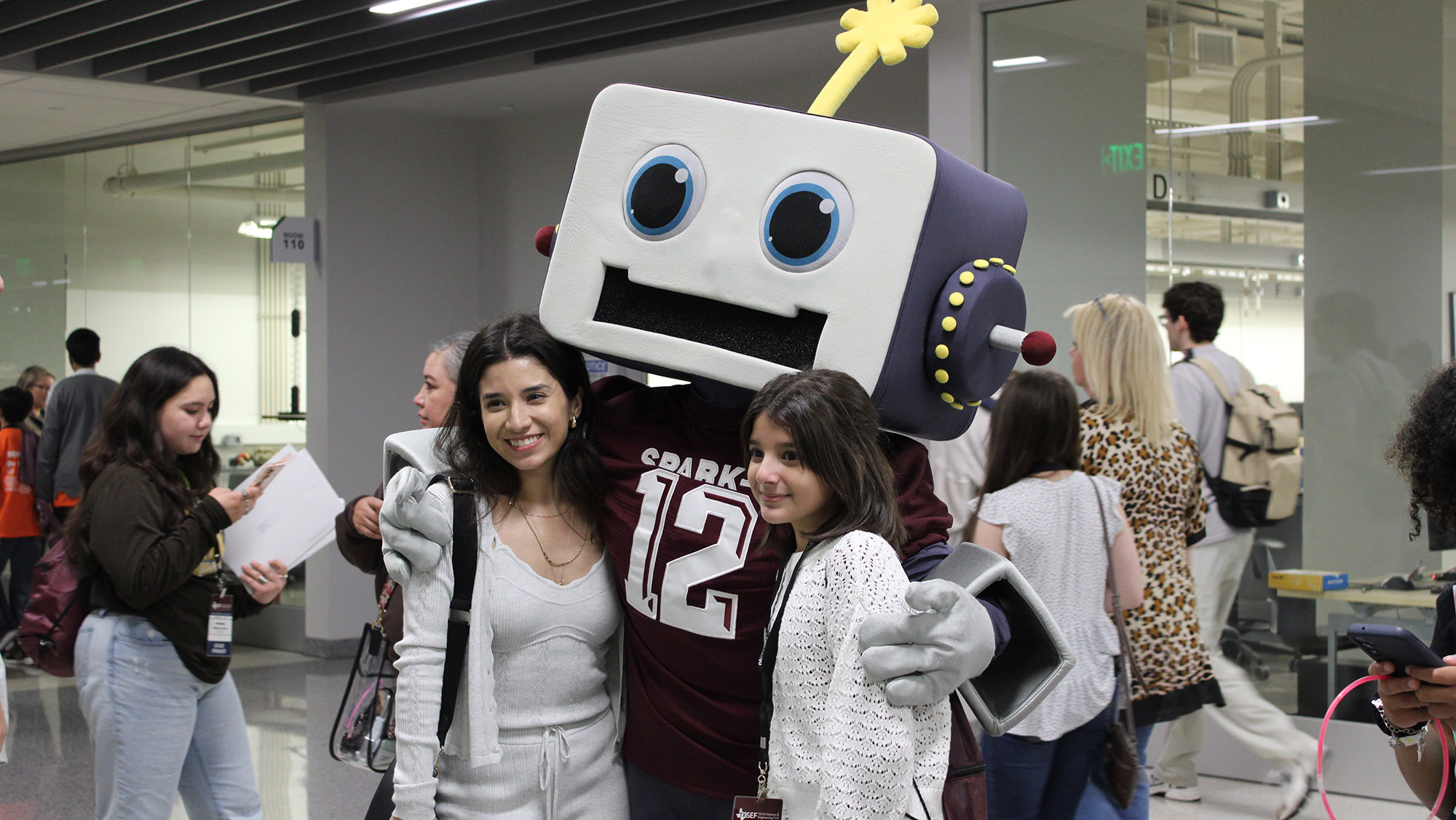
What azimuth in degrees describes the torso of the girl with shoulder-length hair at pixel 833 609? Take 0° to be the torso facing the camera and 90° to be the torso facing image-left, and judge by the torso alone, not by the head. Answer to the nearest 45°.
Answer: approximately 45°

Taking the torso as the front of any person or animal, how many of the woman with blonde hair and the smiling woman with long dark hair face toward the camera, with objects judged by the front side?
1

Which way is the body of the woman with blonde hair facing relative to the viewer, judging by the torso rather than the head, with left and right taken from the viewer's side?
facing away from the viewer and to the left of the viewer

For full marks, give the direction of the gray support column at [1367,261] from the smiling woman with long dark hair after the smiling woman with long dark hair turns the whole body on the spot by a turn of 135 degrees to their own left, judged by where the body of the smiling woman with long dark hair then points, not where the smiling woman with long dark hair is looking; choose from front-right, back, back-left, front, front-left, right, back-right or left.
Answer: front

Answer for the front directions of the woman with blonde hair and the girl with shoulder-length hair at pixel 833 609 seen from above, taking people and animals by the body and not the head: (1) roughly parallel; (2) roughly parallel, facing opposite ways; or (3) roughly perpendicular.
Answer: roughly perpendicular

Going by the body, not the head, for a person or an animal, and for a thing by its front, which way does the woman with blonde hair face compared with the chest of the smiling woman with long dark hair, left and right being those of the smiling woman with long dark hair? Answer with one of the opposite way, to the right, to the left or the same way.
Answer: the opposite way

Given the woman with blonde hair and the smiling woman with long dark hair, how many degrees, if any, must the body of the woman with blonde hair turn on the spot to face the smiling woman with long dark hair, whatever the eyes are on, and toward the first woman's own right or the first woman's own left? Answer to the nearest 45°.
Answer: approximately 90° to the first woman's own left

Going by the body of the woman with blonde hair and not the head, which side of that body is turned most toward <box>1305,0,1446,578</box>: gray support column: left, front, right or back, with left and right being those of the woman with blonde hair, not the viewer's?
right

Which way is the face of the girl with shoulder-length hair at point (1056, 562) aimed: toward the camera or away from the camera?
away from the camera

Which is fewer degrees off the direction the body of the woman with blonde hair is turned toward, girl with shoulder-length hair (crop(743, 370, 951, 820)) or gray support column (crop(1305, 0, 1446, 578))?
the gray support column

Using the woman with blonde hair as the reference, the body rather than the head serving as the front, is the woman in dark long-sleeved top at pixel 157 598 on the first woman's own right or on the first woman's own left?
on the first woman's own left
